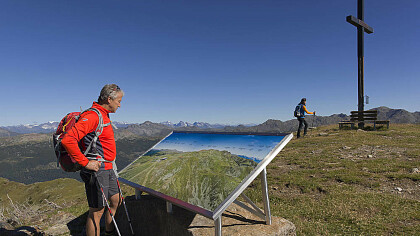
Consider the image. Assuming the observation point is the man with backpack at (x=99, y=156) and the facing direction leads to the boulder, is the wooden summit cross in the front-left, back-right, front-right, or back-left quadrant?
front-left

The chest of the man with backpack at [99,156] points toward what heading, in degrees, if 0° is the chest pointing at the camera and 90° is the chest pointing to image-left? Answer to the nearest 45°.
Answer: approximately 270°

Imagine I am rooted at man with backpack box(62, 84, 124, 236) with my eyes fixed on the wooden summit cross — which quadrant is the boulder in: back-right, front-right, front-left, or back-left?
front-right

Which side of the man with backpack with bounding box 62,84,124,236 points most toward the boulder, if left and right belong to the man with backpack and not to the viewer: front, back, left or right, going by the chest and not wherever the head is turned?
front

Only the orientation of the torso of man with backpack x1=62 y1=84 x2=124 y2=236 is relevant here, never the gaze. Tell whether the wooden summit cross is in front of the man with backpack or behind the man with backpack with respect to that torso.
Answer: in front

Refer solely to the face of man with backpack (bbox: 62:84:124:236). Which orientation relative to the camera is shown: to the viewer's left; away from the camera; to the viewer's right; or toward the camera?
to the viewer's right
